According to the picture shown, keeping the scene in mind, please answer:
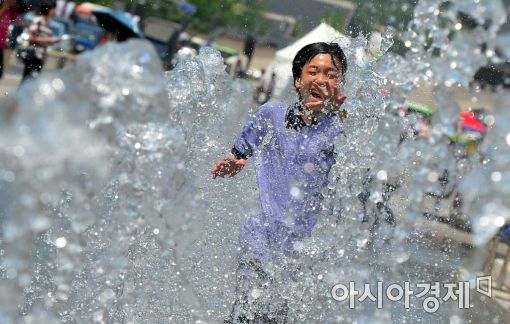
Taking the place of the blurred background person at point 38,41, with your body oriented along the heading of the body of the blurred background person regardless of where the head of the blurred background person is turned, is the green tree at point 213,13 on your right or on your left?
on your left

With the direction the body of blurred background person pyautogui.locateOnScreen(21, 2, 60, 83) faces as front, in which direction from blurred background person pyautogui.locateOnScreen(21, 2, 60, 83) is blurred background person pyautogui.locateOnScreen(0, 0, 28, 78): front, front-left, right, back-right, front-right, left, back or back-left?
back
